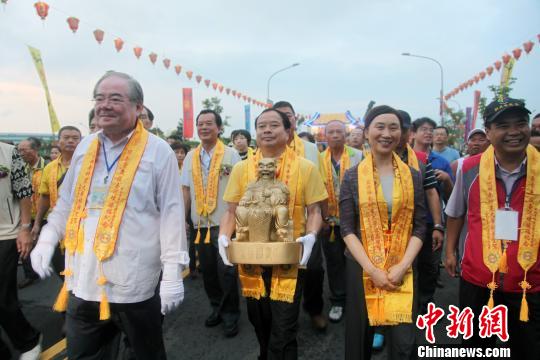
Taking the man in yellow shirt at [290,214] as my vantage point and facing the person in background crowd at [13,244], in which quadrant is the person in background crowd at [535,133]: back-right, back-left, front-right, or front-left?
back-right

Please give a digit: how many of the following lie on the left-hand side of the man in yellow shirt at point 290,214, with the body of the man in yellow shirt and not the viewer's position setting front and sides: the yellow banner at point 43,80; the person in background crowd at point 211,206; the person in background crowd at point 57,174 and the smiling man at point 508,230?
1

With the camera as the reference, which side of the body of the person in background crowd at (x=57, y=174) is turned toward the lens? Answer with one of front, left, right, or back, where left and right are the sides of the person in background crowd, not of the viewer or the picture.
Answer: front

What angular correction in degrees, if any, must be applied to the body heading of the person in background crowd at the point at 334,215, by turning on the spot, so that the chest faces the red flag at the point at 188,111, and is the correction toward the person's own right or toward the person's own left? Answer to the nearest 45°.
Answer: approximately 135° to the person's own right

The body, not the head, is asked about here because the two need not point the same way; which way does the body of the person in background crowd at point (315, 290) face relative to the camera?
toward the camera

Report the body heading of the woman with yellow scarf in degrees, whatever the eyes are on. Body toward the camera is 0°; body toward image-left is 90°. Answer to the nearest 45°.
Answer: approximately 0°

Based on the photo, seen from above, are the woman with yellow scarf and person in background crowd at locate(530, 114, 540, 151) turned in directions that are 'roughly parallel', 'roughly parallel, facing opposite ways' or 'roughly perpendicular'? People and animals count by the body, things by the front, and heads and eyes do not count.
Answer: roughly parallel

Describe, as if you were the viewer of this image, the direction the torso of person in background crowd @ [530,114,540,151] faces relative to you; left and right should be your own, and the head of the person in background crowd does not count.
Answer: facing the viewer

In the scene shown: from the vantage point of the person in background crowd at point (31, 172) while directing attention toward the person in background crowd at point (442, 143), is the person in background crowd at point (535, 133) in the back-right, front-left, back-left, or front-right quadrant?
front-right

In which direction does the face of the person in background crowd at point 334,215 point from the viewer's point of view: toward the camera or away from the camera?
toward the camera

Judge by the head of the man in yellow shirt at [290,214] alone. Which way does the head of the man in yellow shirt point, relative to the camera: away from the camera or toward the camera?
toward the camera

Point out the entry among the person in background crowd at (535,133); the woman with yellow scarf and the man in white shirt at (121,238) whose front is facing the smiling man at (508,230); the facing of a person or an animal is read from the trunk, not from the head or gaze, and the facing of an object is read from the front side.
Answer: the person in background crowd

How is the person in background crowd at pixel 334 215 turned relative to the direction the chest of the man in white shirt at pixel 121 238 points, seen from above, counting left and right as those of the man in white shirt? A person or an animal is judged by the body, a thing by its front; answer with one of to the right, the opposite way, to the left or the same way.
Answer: the same way

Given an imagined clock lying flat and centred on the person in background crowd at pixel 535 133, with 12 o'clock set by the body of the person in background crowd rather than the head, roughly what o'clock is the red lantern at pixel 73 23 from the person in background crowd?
The red lantern is roughly at 3 o'clock from the person in background crowd.

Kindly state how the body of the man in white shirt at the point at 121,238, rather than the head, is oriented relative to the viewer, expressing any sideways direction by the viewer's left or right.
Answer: facing the viewer and to the left of the viewer

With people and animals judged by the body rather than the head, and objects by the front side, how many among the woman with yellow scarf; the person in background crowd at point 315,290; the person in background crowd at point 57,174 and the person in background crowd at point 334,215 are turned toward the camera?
4

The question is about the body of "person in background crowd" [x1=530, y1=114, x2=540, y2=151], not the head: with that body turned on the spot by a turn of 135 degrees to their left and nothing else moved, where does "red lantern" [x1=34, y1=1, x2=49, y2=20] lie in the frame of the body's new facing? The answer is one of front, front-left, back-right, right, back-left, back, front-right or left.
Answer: back-left
